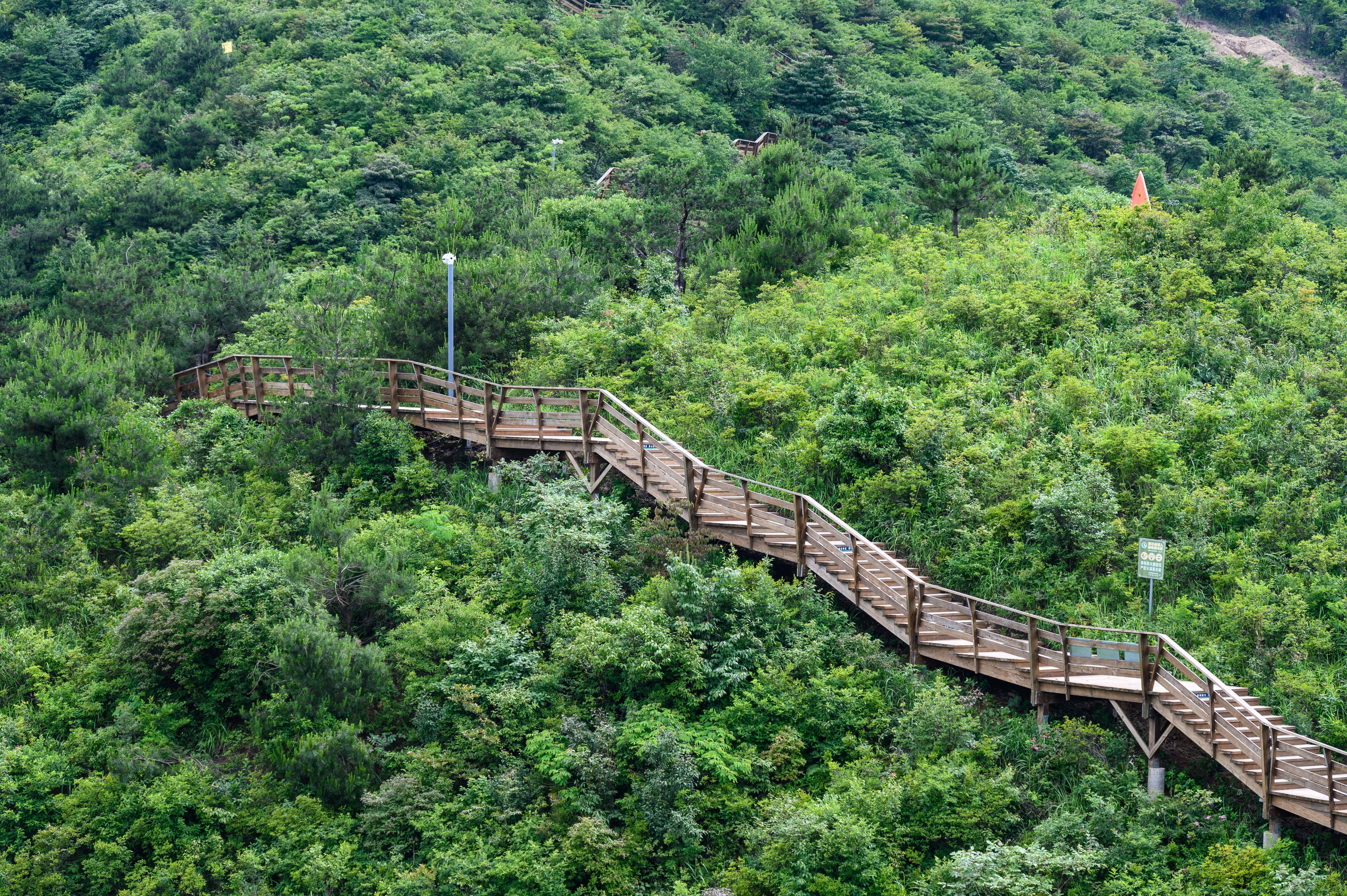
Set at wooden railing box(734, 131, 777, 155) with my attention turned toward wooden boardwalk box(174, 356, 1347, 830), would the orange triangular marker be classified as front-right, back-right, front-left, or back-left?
front-left

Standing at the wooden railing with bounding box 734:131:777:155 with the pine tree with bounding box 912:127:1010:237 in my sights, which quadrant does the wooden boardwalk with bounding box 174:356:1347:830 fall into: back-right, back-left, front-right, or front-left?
front-right

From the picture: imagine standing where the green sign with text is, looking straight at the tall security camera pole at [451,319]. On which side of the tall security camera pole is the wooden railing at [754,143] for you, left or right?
right

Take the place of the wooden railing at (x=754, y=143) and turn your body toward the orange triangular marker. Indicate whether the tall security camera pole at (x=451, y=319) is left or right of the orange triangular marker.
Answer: right

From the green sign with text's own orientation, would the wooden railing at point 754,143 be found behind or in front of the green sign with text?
behind

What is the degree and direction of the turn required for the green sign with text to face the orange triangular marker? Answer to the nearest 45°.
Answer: approximately 180°

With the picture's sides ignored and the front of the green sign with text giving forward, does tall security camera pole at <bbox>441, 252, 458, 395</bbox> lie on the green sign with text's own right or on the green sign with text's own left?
on the green sign with text's own right

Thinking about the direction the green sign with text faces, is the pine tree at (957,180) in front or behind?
behind

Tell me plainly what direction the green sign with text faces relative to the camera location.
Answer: facing the viewer
